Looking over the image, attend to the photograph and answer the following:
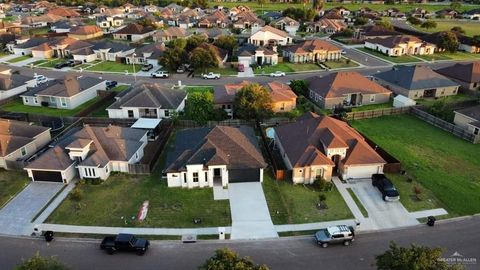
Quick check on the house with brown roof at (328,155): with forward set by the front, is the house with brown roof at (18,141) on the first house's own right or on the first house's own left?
on the first house's own right

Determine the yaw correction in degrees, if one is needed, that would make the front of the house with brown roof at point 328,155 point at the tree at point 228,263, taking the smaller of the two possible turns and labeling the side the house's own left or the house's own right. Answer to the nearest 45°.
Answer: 0° — it already faces it

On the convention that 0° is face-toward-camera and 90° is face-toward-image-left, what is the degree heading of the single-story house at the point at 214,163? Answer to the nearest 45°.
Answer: approximately 0°

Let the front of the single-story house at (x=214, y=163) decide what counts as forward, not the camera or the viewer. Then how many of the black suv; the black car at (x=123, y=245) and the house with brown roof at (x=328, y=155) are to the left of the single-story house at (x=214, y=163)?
2

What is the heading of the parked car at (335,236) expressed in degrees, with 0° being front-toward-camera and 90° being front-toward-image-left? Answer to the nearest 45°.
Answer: approximately 90°

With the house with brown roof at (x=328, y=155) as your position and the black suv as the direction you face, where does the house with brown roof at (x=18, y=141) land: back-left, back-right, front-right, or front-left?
back-right

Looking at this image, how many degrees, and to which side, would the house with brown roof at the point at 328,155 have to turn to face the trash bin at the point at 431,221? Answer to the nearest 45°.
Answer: approximately 45° to its left

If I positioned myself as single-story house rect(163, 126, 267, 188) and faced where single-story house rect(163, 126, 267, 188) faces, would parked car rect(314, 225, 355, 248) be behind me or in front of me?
in front

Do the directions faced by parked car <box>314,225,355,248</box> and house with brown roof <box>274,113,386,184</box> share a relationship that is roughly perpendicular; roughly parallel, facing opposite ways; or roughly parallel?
roughly perpendicular

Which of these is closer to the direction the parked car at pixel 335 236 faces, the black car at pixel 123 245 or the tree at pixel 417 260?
the black car

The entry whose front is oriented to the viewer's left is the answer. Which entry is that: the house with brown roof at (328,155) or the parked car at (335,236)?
the parked car

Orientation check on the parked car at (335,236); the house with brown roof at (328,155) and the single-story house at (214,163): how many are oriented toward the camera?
2

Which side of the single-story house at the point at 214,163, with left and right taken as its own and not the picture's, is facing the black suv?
left
